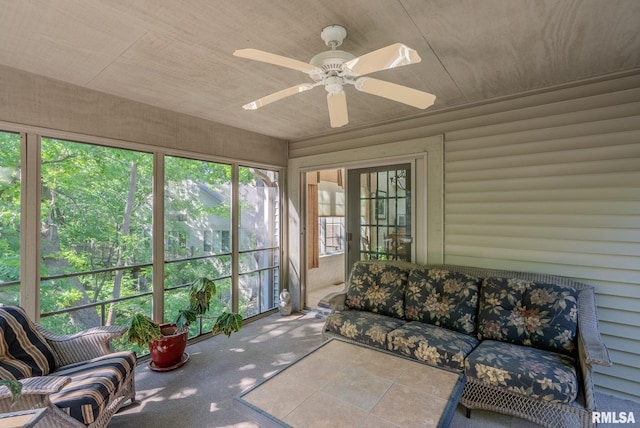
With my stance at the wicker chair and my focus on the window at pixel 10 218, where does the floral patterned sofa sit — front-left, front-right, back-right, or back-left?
back-right

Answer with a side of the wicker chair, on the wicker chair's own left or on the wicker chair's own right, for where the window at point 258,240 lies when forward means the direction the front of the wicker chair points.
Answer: on the wicker chair's own left

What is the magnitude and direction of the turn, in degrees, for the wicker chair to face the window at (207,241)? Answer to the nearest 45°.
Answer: approximately 90° to its left

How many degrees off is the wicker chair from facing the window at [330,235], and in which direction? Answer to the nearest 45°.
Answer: approximately 90° to its left

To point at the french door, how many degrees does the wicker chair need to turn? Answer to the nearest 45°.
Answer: approximately 45° to its left

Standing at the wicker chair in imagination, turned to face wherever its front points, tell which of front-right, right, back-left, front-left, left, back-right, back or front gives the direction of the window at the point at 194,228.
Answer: left

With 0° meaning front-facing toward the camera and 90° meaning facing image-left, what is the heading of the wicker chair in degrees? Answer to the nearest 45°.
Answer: approximately 315°

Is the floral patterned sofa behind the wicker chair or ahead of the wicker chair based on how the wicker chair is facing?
ahead
